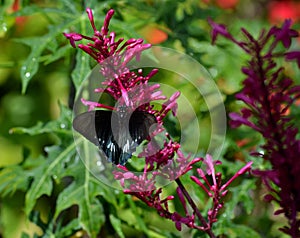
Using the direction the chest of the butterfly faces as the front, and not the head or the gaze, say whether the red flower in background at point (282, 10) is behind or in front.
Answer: in front

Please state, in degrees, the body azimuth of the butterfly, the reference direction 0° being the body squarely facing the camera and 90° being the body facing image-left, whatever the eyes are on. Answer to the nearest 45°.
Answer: approximately 180°
